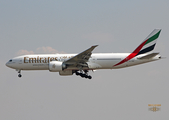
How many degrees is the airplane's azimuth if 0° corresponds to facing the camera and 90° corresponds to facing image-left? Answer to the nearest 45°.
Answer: approximately 90°
